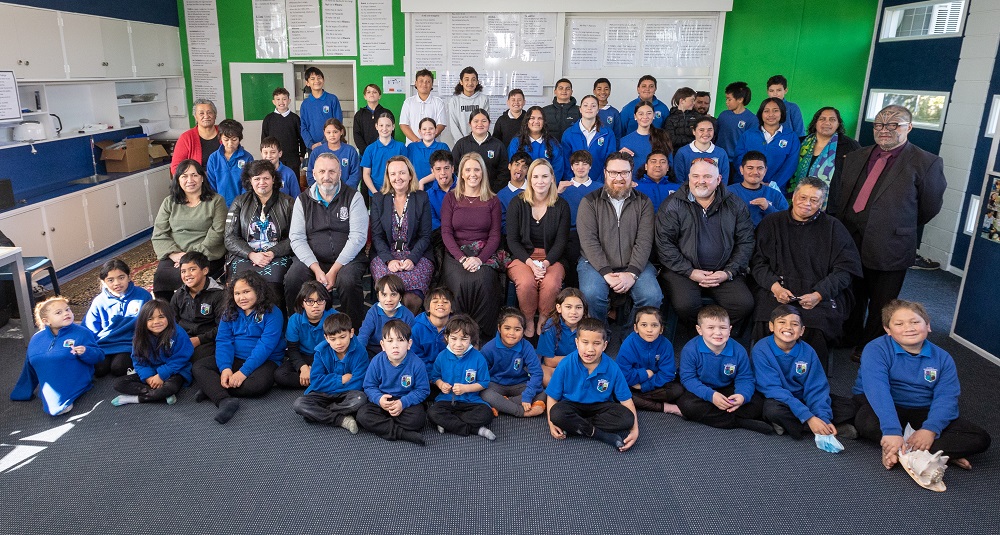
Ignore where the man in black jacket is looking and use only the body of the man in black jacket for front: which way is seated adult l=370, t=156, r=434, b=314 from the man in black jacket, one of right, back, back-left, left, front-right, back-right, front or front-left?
right

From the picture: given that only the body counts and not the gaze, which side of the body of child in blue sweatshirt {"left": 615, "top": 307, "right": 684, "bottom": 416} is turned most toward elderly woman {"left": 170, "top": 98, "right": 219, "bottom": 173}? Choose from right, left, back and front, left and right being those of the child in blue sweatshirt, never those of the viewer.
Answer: right

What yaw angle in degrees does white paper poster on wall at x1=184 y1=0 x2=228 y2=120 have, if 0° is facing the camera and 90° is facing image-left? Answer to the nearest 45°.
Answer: approximately 0°

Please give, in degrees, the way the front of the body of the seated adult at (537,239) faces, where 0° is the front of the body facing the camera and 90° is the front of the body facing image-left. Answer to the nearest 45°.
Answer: approximately 0°

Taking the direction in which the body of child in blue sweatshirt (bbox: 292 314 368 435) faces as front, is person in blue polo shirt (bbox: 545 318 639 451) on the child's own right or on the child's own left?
on the child's own left

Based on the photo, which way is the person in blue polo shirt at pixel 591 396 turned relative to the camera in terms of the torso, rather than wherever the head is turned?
toward the camera

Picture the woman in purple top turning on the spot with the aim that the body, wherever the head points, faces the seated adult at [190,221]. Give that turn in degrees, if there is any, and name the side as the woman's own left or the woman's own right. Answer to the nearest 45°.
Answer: approximately 90° to the woman's own right

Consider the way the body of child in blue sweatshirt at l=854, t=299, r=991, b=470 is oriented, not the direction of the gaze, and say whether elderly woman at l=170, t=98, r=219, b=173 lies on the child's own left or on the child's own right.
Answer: on the child's own right

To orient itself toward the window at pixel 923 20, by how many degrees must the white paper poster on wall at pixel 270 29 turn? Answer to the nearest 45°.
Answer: approximately 45° to its left

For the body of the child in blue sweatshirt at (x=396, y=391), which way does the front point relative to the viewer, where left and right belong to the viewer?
facing the viewer

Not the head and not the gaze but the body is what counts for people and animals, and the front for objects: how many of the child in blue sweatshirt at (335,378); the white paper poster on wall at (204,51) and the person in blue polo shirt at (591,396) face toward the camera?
3

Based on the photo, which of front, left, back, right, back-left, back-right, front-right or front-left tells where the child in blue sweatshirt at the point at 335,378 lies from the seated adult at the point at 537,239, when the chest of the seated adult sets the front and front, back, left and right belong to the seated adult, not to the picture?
front-right
